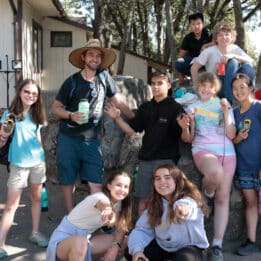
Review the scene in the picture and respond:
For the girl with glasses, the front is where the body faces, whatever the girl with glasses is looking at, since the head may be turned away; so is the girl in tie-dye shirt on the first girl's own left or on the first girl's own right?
on the first girl's own left

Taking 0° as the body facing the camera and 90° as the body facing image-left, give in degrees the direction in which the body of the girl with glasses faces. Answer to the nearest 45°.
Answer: approximately 0°

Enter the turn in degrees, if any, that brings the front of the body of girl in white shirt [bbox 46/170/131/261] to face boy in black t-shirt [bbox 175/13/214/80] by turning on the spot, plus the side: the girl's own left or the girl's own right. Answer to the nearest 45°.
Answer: approximately 90° to the girl's own left

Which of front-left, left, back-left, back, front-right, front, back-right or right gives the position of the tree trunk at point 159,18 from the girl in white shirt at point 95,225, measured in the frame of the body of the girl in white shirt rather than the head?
back-left

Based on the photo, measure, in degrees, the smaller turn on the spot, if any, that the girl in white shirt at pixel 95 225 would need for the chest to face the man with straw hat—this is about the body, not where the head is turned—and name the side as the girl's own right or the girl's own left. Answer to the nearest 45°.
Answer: approximately 135° to the girl's own left

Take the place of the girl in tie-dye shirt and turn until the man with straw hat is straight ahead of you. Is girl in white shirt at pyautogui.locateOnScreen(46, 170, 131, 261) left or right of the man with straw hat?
left

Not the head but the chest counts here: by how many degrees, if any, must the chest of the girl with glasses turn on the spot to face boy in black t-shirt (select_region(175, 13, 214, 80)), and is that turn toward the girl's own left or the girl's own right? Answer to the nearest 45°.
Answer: approximately 135° to the girl's own left

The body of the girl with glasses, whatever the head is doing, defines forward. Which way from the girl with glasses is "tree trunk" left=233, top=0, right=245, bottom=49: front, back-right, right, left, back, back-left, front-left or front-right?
back-left

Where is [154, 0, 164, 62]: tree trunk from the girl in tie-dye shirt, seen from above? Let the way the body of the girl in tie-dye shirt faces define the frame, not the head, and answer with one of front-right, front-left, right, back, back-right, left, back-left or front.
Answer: back
